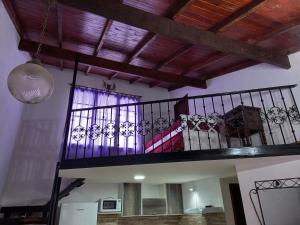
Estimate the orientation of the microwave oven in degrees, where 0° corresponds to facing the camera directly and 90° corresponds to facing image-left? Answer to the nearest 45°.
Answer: approximately 0°

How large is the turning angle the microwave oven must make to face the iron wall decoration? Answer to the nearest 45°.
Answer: approximately 45° to its left

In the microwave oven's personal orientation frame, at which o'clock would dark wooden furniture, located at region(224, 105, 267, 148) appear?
The dark wooden furniture is roughly at 10 o'clock from the microwave oven.

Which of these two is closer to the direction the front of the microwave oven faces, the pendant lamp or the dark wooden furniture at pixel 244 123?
the pendant lamp

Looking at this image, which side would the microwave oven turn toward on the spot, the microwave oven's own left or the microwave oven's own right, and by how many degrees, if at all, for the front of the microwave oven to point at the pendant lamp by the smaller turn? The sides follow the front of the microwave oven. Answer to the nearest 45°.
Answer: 0° — it already faces it
